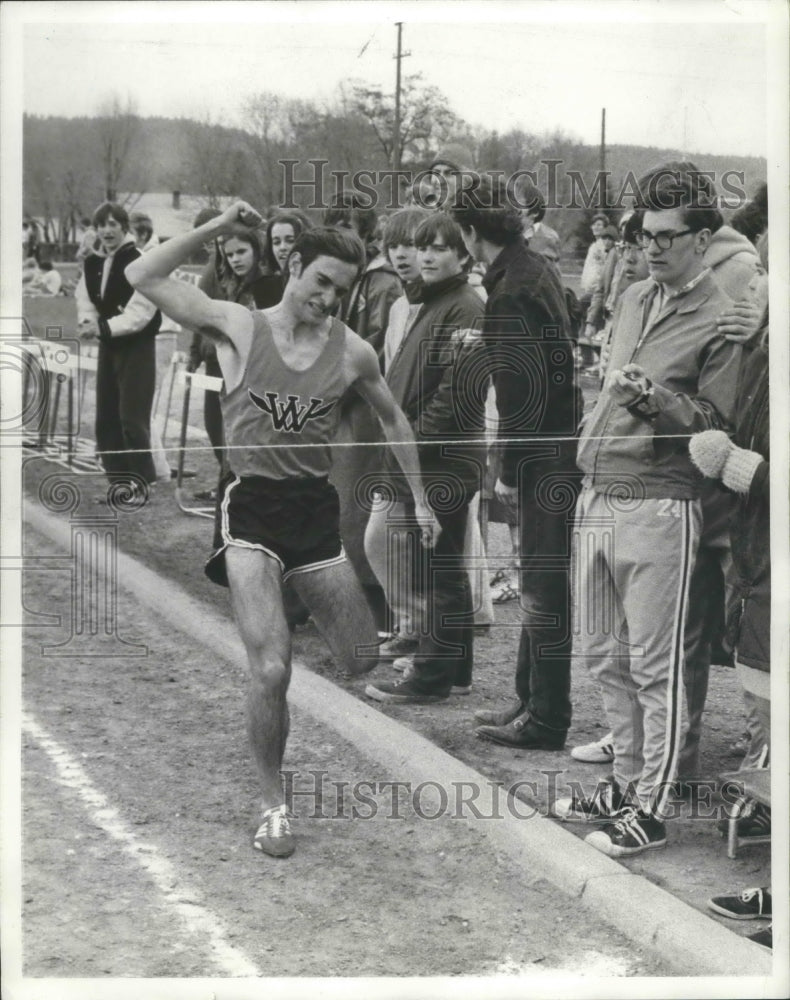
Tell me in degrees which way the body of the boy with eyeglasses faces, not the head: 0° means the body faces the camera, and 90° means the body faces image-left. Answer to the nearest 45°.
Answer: approximately 45°

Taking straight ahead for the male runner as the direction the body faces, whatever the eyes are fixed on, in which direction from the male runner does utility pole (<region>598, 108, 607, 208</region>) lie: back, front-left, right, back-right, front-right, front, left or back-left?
back

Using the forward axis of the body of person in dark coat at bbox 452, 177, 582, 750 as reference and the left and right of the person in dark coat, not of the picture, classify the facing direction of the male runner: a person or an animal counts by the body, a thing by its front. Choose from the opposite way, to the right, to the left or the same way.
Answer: to the left

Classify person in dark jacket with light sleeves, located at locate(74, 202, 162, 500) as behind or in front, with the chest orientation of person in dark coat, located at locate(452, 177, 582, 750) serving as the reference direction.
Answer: in front

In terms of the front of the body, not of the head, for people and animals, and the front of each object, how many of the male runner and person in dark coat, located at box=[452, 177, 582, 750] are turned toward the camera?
1

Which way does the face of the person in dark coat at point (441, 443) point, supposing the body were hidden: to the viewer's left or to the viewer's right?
to the viewer's left

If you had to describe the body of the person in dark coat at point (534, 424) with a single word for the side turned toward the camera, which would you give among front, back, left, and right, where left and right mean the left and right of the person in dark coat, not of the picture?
left

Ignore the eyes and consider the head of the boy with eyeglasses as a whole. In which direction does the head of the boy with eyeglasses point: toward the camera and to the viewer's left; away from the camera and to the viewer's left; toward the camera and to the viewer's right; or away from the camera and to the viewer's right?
toward the camera and to the viewer's left

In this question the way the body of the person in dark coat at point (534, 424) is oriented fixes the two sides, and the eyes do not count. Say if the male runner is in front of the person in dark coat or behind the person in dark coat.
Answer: in front

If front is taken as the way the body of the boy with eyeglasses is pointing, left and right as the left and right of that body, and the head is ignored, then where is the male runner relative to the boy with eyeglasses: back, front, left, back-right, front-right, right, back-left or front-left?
front-right
